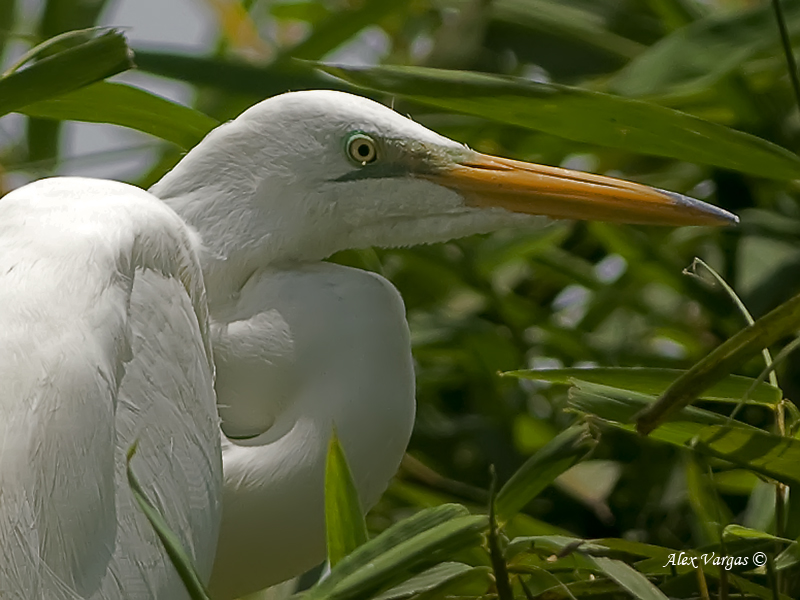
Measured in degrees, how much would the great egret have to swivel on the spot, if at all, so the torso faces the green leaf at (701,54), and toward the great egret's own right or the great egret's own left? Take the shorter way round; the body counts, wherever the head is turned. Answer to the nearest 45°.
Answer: approximately 45° to the great egret's own left

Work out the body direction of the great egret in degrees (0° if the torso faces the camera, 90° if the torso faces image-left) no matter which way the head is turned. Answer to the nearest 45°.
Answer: approximately 270°
